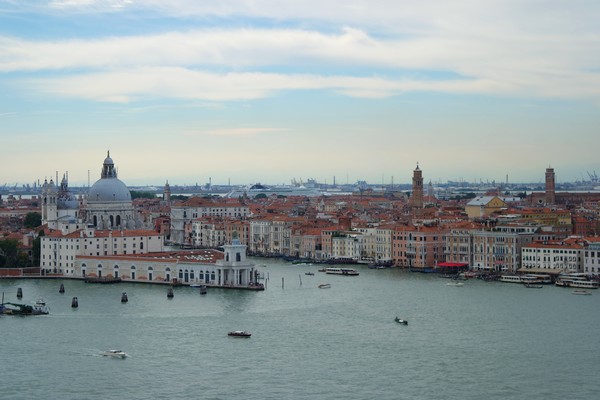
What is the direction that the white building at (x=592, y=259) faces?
toward the camera

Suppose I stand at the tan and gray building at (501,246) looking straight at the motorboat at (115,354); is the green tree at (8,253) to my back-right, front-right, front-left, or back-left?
front-right

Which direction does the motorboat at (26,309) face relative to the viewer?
to the viewer's left

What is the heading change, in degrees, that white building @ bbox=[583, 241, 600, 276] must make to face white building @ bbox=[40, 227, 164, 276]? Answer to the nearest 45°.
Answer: approximately 90° to its right

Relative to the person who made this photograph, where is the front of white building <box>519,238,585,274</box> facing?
facing the viewer

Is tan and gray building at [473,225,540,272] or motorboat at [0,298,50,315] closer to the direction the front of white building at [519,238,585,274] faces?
the motorboat

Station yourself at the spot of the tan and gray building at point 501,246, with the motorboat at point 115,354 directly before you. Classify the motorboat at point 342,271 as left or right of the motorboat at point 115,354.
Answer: right

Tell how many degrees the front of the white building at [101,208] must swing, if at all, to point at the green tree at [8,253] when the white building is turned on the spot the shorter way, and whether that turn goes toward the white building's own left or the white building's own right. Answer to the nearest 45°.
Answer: approximately 135° to the white building's own right

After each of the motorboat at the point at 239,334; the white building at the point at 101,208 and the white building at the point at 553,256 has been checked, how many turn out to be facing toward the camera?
1

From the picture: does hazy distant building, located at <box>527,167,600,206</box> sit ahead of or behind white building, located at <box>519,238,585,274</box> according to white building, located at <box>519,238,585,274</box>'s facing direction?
behind
